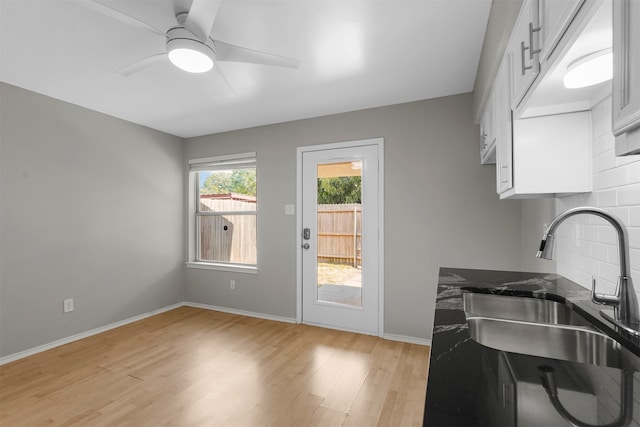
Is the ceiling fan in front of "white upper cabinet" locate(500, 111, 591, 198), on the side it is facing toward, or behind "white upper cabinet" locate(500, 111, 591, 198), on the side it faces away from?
in front

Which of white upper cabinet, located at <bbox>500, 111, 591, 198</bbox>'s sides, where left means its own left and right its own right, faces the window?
front

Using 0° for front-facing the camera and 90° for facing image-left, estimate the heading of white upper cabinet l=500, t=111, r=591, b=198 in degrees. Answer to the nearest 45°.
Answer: approximately 90°

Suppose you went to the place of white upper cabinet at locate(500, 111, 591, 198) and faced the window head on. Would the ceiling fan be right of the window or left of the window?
left

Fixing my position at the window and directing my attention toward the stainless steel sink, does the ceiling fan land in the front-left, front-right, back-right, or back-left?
front-right
